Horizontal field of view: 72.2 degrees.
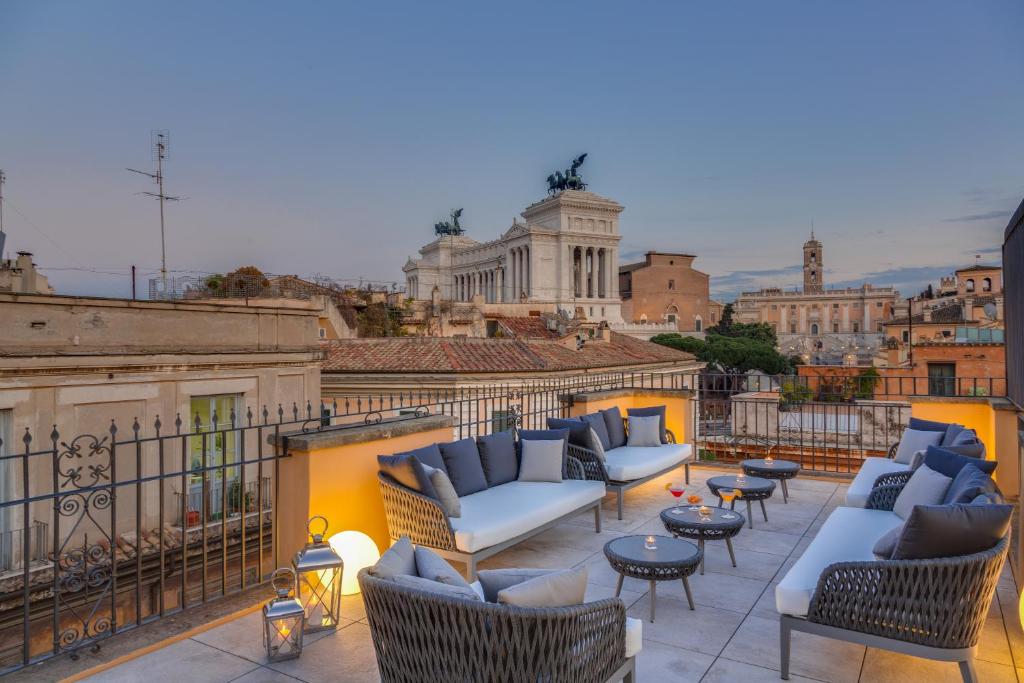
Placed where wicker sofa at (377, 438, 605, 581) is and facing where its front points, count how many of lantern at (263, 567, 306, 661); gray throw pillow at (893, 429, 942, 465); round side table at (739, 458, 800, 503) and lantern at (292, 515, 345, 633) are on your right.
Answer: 2

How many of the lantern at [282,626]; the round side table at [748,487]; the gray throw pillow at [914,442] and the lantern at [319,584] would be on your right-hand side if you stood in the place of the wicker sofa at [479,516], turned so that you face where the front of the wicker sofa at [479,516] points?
2

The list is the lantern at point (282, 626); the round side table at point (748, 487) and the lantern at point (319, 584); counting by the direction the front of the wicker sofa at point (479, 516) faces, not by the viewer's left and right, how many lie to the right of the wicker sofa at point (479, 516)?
2

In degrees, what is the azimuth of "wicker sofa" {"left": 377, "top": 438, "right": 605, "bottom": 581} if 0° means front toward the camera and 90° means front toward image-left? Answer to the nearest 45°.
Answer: approximately 315°

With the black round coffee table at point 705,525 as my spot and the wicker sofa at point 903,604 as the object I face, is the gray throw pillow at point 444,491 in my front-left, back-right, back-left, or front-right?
back-right

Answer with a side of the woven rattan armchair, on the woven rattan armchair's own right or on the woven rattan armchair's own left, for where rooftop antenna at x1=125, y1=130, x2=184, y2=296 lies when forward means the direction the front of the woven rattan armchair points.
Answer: on the woven rattan armchair's own left

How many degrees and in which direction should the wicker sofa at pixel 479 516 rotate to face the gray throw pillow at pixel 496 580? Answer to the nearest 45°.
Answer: approximately 45° to its right

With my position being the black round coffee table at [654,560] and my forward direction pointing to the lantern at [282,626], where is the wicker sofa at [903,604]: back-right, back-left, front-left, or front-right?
back-left

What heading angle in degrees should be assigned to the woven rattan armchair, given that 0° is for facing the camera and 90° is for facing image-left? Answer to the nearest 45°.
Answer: approximately 225°

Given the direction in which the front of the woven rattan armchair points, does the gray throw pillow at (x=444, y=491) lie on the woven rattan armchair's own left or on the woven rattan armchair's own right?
on the woven rattan armchair's own left

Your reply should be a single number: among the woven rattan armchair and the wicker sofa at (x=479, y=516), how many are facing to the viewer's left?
0

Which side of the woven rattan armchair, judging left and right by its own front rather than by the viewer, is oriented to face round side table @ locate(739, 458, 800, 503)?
front

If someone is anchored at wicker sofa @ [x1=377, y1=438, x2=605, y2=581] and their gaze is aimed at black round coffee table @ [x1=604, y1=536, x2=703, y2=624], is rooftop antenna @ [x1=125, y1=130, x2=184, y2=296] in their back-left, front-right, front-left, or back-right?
back-left

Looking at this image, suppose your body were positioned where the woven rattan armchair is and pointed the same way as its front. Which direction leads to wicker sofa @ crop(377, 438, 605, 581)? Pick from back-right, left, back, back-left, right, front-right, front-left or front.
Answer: front-left

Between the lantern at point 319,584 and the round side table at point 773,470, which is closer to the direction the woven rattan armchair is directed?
the round side table
